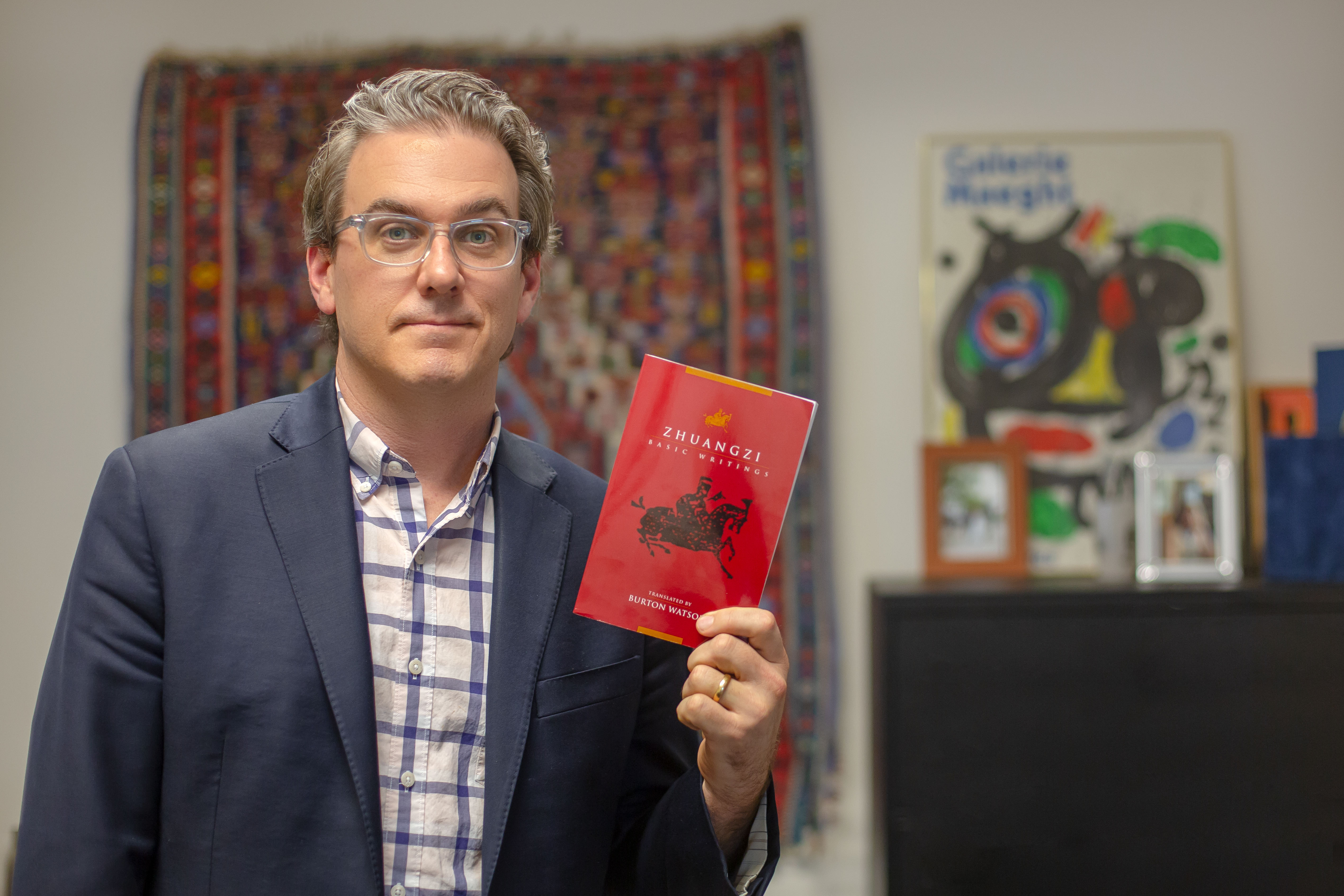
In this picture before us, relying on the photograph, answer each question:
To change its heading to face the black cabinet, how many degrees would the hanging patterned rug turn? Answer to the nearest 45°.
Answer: approximately 45° to its left

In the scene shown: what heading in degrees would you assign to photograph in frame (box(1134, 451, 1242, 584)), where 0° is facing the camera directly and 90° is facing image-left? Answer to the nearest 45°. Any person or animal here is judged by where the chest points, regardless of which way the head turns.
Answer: approximately 0°

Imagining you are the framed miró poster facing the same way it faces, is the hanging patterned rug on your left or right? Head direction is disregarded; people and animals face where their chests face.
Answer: on your right

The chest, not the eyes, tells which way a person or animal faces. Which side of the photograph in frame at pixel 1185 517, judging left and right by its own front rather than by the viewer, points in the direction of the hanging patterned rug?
right
